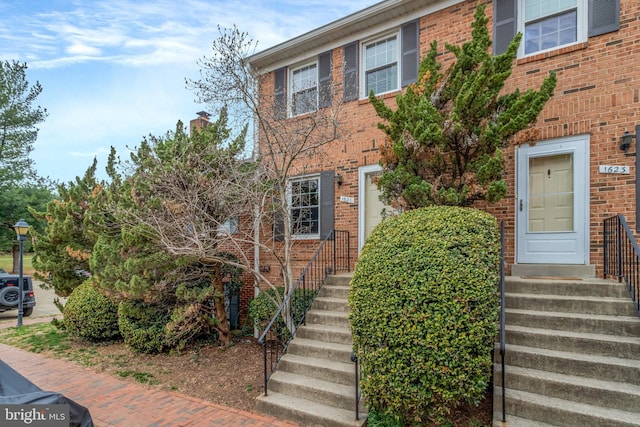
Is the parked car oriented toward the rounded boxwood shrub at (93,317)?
no

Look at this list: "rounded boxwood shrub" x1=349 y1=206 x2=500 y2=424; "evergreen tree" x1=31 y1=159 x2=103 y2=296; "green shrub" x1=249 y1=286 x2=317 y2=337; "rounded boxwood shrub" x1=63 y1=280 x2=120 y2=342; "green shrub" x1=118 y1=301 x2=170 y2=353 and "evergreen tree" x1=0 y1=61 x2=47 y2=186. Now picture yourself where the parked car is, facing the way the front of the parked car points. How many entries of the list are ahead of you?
1

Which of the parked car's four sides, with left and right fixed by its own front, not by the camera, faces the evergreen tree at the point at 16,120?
front

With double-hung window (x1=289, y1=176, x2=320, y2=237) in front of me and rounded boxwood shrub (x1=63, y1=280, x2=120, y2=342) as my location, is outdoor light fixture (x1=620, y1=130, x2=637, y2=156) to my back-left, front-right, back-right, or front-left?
front-right

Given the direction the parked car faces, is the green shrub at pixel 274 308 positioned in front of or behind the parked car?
behind

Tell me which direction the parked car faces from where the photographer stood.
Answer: facing away from the viewer

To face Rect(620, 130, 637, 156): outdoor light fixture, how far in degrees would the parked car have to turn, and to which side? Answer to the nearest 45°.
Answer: approximately 135° to its right

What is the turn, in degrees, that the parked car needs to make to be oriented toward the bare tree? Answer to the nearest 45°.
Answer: approximately 180°

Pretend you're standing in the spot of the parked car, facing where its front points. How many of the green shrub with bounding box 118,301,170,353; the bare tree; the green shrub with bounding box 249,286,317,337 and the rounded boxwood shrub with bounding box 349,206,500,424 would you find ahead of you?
0

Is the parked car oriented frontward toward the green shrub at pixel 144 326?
no

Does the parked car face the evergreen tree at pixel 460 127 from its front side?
no
